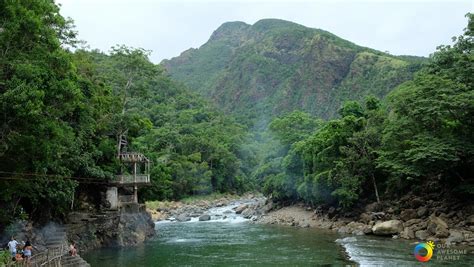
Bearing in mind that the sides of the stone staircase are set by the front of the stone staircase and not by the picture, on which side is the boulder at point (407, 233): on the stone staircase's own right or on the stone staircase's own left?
on the stone staircase's own left

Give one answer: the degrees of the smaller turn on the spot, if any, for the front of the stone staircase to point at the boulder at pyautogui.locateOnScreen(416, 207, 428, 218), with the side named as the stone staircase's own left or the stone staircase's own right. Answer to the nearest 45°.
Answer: approximately 90° to the stone staircase's own left

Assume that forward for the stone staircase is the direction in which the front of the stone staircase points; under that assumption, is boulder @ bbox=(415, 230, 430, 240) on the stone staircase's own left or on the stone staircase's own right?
on the stone staircase's own left

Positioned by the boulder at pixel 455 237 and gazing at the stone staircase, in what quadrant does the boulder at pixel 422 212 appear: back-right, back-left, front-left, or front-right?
back-right

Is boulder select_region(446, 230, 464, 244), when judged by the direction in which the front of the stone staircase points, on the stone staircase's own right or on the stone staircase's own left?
on the stone staircase's own left

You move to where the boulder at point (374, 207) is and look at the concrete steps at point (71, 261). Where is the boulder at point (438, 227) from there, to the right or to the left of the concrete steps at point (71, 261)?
left

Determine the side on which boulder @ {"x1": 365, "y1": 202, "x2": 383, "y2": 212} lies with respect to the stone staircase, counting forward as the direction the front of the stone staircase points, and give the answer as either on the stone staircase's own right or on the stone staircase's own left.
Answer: on the stone staircase's own left

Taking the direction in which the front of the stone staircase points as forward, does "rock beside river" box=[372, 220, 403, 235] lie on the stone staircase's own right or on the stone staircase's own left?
on the stone staircase's own left

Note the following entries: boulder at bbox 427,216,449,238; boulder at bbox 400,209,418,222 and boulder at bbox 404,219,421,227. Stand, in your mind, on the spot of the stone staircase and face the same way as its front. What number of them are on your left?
3

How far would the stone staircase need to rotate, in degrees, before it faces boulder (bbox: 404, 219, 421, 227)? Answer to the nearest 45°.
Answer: approximately 90° to its left

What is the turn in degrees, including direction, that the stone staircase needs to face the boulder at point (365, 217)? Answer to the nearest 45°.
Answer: approximately 90° to its left

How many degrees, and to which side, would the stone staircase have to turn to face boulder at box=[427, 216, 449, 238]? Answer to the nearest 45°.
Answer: approximately 90° to its left

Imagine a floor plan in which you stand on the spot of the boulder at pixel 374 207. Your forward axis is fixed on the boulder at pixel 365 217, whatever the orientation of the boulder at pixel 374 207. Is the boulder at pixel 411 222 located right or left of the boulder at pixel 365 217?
left
